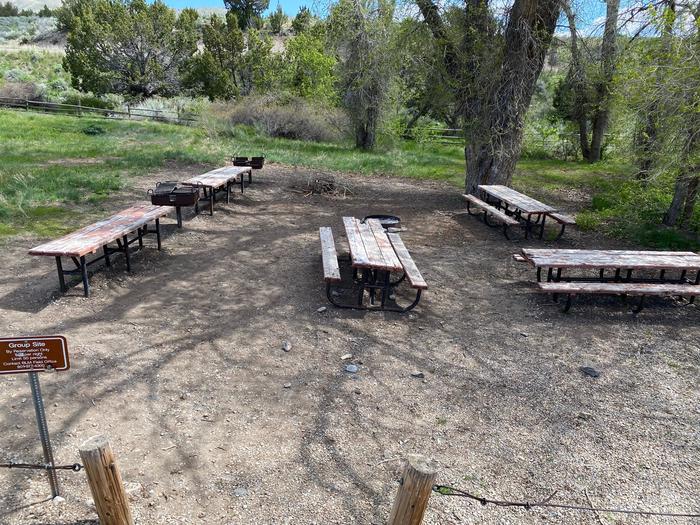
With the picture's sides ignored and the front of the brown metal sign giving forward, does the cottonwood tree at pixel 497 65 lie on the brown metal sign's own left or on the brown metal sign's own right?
on the brown metal sign's own left

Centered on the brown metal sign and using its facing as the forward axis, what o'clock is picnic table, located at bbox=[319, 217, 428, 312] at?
The picnic table is roughly at 8 o'clock from the brown metal sign.

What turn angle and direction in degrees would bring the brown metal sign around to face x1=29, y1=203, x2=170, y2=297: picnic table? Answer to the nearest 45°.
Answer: approximately 180°

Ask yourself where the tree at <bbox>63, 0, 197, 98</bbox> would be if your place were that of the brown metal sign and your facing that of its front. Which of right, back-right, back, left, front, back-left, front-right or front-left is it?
back

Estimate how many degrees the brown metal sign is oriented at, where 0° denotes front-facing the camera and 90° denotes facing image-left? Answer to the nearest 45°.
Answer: approximately 0°

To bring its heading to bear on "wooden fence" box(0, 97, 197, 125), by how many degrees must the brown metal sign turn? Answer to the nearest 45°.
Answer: approximately 180°

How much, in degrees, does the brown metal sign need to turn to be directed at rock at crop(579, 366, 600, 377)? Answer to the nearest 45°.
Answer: approximately 90° to its left

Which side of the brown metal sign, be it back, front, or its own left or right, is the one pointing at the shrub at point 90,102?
back

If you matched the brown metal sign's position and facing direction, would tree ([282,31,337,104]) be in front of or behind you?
behind

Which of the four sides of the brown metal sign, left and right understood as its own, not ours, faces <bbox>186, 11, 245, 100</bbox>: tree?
back

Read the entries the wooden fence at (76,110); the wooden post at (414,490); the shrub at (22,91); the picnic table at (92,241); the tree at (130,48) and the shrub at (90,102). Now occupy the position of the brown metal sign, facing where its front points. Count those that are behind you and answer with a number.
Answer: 5

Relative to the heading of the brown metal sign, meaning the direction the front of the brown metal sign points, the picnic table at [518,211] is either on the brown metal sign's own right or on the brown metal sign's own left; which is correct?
on the brown metal sign's own left

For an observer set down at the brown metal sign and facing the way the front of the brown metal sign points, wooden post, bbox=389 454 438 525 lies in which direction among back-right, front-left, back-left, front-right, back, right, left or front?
front-left
